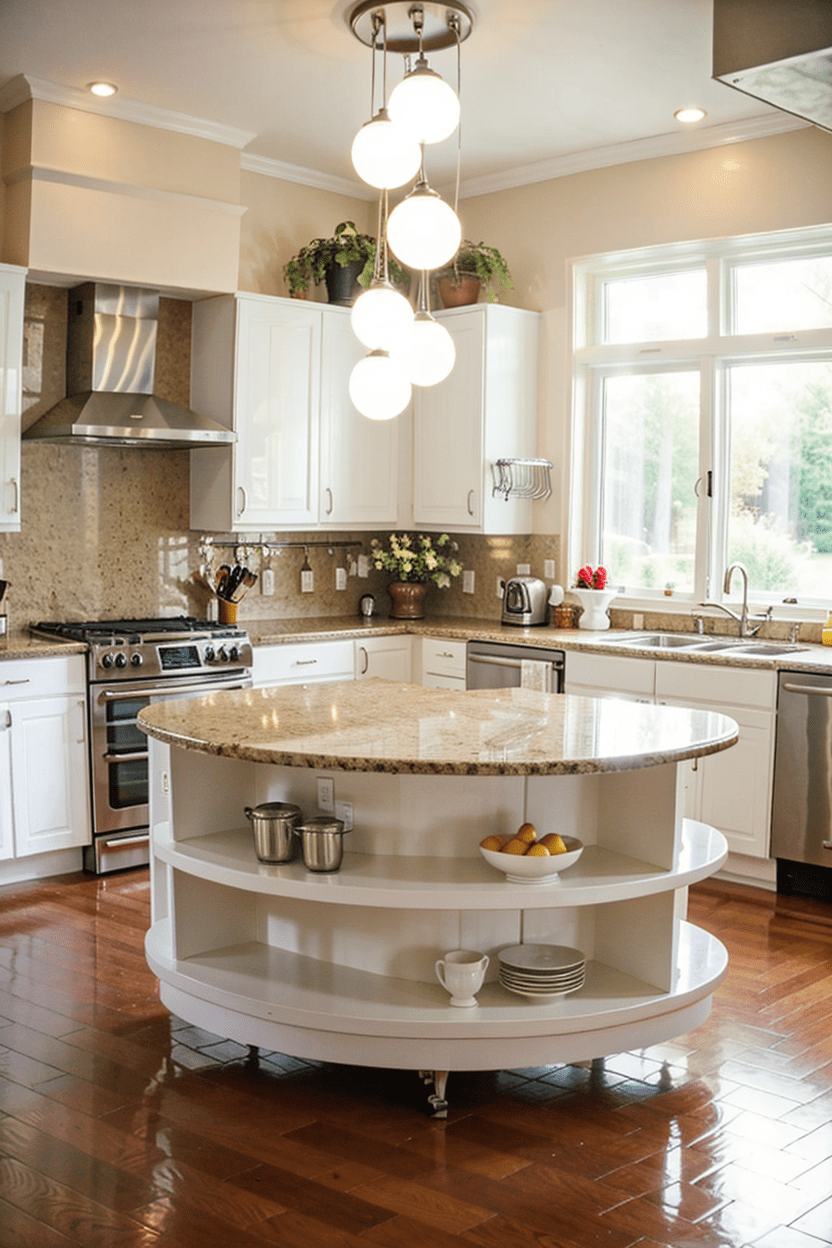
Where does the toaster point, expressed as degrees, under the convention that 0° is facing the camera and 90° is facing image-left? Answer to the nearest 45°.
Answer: approximately 45°

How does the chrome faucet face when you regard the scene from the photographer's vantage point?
facing the viewer and to the left of the viewer

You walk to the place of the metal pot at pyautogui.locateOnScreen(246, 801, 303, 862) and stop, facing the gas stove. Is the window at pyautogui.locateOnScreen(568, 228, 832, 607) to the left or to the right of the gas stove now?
right

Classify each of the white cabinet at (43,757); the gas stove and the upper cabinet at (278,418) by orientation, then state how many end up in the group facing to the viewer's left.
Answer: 0

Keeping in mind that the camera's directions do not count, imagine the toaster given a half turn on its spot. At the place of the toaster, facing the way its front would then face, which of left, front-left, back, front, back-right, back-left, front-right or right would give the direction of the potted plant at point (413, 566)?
left

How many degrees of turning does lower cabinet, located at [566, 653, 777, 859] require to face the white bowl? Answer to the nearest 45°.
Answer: approximately 45° to its left

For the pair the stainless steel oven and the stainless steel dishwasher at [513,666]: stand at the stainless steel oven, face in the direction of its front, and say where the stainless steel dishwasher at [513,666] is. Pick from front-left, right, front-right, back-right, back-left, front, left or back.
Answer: front-left

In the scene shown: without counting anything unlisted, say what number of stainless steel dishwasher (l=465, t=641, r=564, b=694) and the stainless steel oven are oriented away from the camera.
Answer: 0
